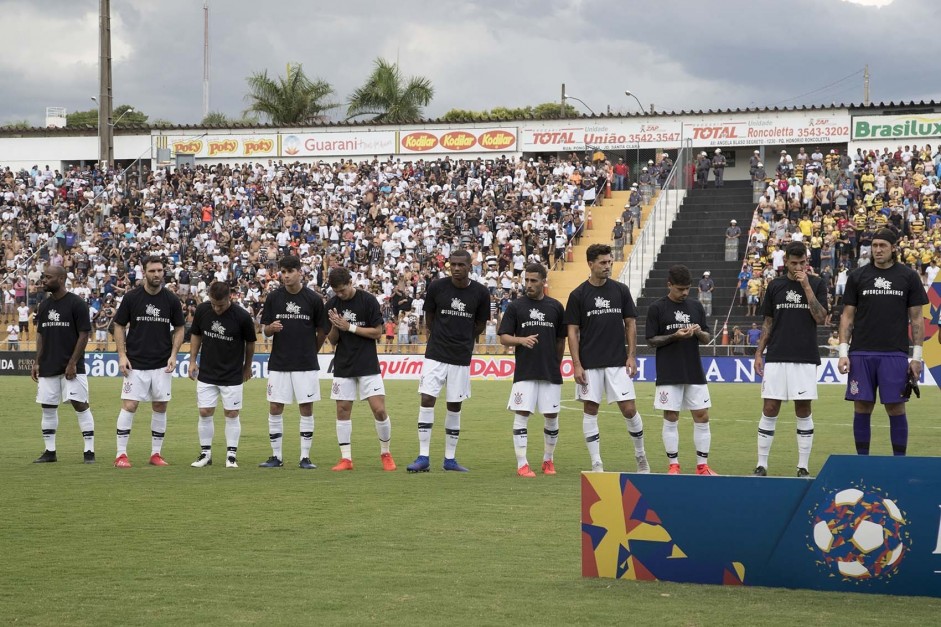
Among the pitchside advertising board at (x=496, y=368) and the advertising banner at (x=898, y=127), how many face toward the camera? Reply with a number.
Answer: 2

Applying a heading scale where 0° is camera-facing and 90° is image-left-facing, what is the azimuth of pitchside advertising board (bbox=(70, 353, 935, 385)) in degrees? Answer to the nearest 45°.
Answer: approximately 0°

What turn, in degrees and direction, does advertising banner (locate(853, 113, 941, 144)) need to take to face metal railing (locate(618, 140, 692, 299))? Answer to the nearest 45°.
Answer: approximately 45° to its right

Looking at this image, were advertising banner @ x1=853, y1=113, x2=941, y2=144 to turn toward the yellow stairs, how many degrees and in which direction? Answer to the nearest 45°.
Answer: approximately 45° to its right

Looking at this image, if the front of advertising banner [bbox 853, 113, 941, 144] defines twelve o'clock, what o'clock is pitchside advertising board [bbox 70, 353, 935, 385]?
The pitchside advertising board is roughly at 1 o'clock from the advertising banner.
